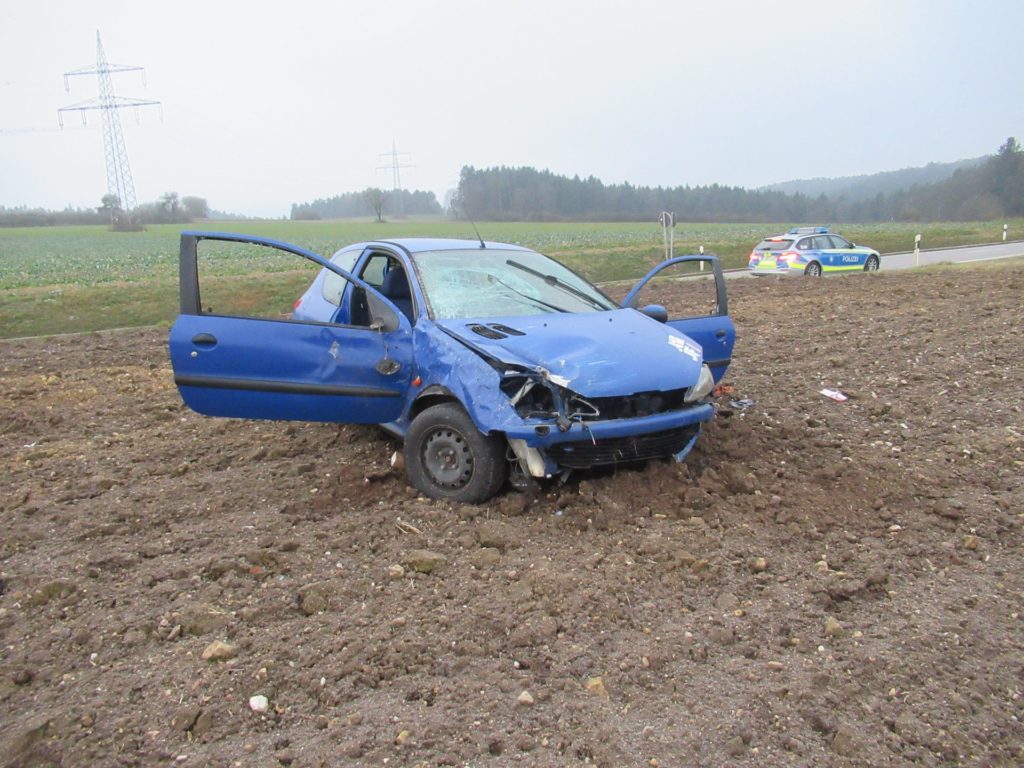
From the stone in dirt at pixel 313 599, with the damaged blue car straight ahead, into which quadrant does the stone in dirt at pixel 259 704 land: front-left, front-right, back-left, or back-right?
back-right

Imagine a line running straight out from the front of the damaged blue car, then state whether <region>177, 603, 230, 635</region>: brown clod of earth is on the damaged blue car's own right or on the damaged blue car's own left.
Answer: on the damaged blue car's own right

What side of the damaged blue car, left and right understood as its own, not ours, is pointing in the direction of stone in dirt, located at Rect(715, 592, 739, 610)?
front

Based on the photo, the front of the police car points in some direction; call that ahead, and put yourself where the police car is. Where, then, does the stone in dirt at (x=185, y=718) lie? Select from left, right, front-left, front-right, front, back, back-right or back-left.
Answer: back-right

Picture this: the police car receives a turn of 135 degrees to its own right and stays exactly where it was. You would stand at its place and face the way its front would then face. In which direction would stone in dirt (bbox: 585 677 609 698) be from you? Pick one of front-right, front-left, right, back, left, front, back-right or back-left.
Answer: front

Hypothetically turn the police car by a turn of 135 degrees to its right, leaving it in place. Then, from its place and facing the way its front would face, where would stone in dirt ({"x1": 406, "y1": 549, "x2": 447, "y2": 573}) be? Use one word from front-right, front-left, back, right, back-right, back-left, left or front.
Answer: front

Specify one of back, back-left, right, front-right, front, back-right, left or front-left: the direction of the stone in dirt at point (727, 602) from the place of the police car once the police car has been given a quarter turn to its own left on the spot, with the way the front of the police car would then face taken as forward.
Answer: back-left

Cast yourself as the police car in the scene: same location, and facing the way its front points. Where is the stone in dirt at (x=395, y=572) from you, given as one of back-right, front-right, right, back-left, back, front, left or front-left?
back-right

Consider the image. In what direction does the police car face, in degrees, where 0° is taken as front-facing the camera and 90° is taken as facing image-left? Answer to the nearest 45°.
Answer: approximately 225°

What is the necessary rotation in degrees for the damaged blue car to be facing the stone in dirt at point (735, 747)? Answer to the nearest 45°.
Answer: approximately 45° to its right

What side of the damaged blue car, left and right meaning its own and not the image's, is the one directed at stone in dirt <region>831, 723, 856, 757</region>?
front

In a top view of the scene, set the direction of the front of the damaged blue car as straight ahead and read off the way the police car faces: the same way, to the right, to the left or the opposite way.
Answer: to the left

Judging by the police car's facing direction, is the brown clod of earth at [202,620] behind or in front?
behind

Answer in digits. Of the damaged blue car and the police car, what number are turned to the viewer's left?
0
